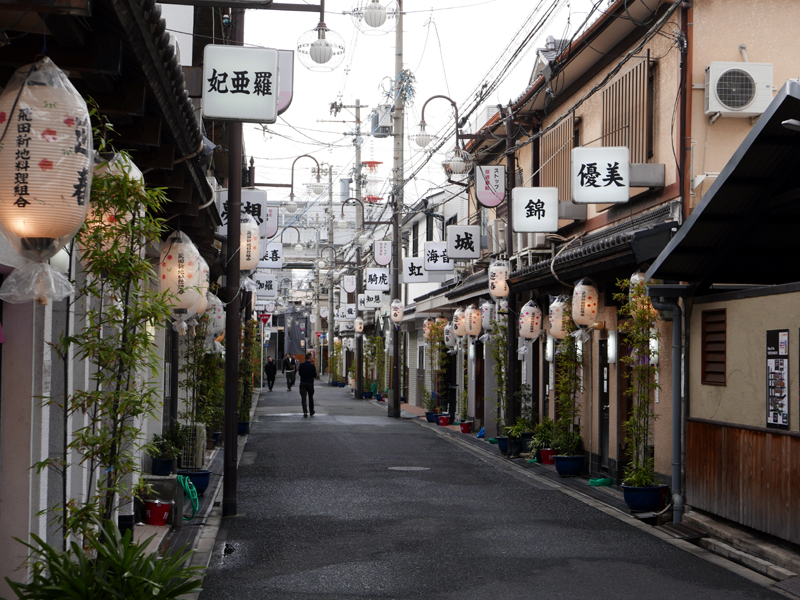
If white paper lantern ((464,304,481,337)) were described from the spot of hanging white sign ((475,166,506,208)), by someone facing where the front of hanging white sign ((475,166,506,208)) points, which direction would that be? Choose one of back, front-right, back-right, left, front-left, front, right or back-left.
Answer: back

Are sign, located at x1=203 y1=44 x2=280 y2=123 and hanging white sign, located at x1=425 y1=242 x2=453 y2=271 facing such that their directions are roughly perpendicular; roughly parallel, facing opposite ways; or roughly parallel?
roughly parallel

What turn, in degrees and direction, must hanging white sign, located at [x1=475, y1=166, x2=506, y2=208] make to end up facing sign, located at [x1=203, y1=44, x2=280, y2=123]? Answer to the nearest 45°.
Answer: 0° — it already faces it

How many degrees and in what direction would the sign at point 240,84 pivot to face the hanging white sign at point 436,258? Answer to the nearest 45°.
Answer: approximately 180°

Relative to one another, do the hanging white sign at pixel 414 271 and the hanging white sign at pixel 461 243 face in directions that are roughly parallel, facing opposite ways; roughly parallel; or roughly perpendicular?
roughly parallel

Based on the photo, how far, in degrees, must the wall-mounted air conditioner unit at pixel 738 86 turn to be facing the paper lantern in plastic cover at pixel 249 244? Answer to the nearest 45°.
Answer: approximately 90° to its right

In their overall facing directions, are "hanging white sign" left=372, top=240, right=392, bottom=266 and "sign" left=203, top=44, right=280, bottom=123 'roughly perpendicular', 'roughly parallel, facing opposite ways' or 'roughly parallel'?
roughly parallel

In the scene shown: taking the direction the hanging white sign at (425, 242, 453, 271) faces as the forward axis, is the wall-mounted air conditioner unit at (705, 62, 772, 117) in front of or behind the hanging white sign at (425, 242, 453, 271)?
in front

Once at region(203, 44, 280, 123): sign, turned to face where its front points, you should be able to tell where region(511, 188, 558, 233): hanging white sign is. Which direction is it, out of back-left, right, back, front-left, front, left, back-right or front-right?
back-left

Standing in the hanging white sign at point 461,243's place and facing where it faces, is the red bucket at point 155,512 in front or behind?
in front

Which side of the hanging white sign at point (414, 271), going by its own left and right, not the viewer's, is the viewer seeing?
front

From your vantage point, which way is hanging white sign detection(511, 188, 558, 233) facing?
toward the camera

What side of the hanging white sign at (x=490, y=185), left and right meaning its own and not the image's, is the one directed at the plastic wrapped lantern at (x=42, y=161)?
front
